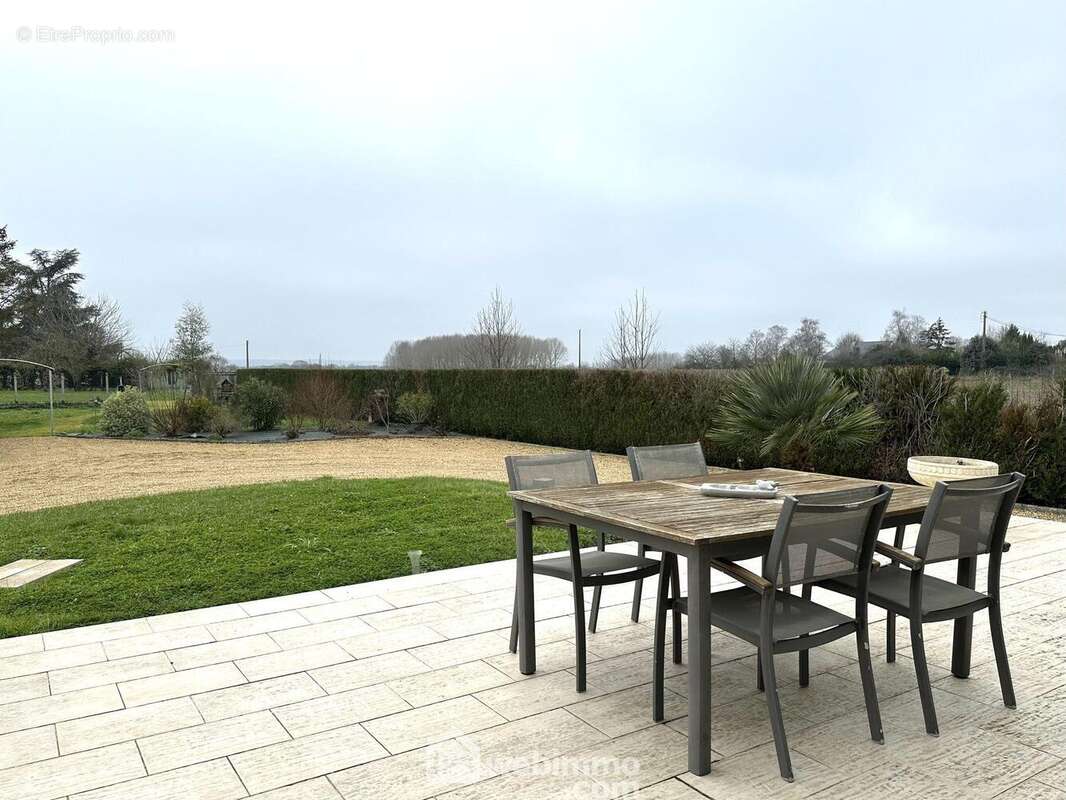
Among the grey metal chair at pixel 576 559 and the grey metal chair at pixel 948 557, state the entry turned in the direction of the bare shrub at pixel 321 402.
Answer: the grey metal chair at pixel 948 557

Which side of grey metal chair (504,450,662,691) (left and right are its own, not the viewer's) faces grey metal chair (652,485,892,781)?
front

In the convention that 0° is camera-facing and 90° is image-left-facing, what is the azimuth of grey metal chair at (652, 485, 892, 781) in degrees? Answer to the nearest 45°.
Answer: approximately 135°

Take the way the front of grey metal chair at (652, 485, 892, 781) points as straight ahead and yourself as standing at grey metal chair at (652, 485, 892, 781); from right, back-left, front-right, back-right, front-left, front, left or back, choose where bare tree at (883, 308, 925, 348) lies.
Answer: front-right

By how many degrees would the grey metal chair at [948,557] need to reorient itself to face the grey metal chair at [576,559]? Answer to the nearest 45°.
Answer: approximately 45° to its left

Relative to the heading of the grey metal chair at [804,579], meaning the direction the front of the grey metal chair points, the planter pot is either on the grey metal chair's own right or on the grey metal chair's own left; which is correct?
on the grey metal chair's own right

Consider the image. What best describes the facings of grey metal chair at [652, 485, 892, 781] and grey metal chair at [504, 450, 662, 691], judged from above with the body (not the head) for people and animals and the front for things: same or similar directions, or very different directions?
very different directions

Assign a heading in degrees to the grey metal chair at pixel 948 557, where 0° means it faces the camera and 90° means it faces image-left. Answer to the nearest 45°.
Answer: approximately 135°

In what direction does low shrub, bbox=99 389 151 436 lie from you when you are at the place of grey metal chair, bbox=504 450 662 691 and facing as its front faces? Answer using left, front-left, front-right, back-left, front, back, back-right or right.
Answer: back

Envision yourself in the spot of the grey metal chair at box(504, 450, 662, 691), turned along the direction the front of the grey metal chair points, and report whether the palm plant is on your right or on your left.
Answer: on your left

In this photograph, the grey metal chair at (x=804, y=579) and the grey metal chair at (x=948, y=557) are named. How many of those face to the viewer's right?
0

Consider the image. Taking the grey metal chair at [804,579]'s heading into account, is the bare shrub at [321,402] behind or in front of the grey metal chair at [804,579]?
in front

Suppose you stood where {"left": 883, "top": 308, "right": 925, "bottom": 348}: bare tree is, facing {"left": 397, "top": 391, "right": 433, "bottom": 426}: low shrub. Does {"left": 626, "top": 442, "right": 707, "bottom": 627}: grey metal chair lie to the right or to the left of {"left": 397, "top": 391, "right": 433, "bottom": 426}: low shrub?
left

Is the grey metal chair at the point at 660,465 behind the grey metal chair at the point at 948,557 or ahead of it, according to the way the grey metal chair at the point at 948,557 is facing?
ahead
